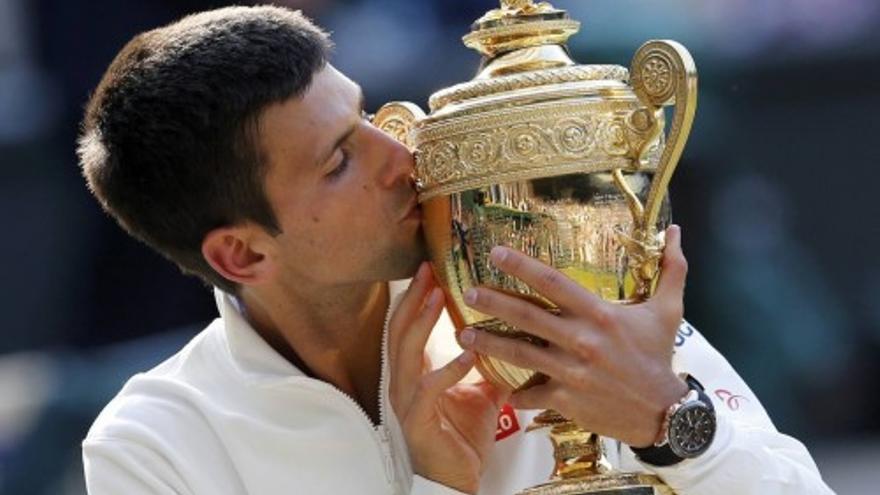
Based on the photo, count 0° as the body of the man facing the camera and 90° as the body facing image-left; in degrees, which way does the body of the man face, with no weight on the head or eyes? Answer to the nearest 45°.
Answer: approximately 315°
